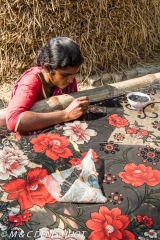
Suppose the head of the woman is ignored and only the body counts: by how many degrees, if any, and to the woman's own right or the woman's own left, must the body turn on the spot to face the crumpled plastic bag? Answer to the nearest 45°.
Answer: approximately 45° to the woman's own right

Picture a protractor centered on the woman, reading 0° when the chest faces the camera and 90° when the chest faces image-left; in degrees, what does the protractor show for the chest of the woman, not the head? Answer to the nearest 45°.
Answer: approximately 315°
